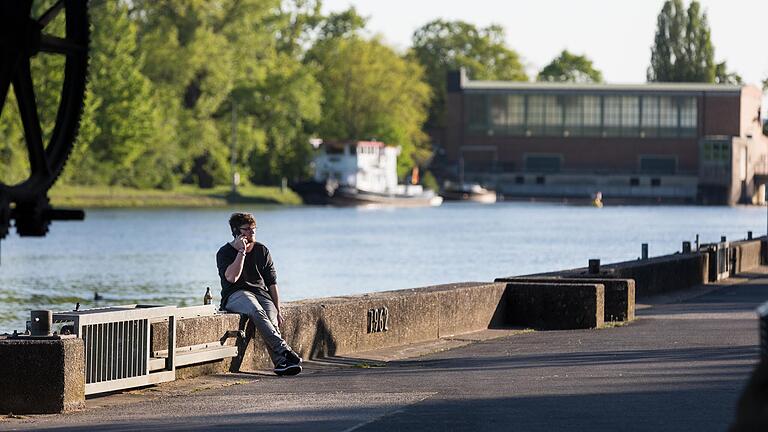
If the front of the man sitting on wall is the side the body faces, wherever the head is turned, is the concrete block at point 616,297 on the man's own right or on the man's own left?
on the man's own left

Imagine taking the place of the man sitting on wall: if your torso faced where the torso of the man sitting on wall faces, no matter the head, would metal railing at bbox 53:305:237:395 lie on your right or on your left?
on your right

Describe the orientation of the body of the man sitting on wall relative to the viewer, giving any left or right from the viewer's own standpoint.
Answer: facing the viewer and to the right of the viewer

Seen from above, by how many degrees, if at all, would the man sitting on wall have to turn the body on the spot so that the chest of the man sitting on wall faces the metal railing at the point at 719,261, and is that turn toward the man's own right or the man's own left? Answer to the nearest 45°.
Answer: approximately 90° to the man's own left

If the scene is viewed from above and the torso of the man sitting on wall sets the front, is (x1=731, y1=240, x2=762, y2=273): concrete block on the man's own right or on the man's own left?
on the man's own left

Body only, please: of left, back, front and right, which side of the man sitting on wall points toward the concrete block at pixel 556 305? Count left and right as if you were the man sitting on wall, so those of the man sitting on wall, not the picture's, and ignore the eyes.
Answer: left
